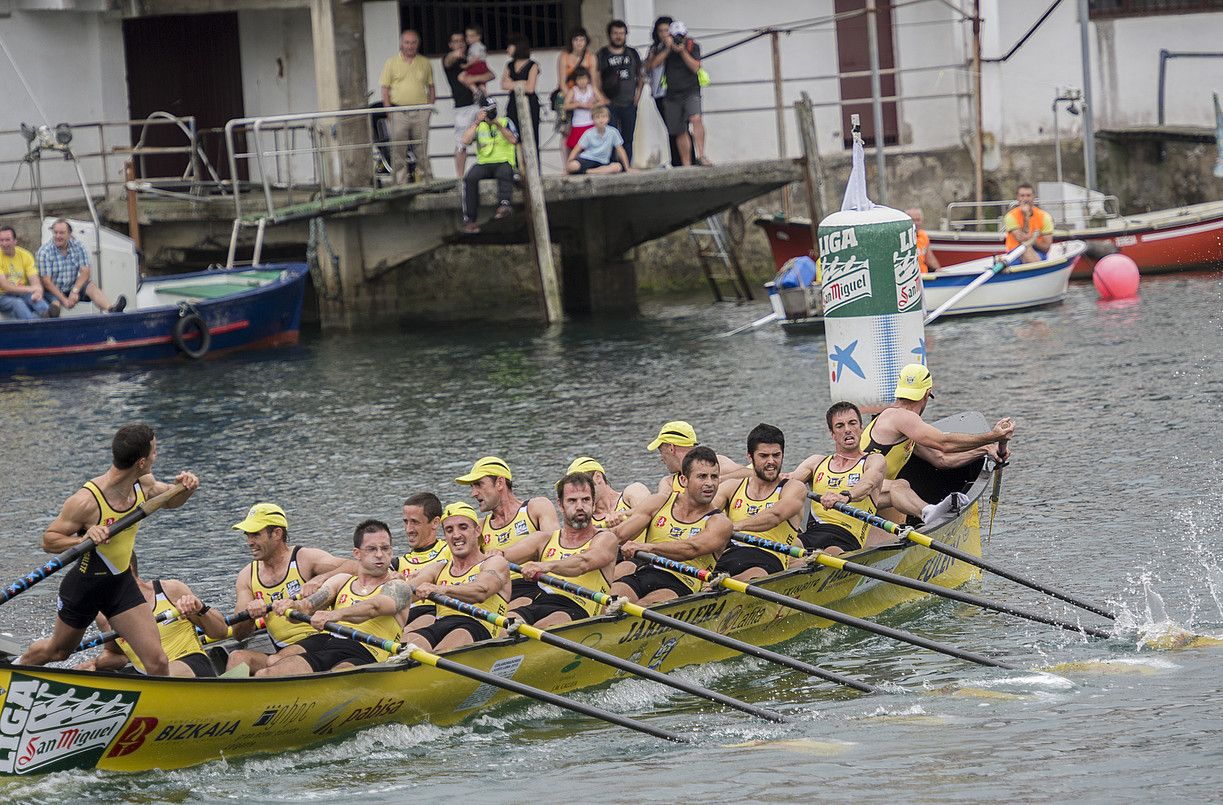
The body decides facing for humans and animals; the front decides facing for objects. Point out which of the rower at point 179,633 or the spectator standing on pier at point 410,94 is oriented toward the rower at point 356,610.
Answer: the spectator standing on pier

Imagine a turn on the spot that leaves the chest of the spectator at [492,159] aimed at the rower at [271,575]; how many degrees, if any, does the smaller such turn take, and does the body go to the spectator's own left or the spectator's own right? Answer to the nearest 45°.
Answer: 0° — they already face them

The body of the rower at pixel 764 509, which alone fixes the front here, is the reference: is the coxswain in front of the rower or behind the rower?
in front

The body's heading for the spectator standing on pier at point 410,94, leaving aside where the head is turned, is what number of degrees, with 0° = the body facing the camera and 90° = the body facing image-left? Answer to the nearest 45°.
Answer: approximately 0°

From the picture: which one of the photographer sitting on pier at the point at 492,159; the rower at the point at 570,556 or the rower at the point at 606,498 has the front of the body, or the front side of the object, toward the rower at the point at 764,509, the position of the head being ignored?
the photographer sitting on pier

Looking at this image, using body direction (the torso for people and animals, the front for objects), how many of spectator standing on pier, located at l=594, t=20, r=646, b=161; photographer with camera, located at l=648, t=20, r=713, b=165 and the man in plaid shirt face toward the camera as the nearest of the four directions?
3
